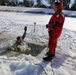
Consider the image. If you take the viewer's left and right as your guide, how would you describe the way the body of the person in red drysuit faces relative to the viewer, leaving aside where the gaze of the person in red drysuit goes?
facing to the left of the viewer
